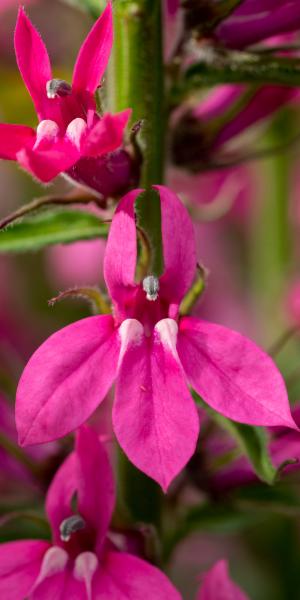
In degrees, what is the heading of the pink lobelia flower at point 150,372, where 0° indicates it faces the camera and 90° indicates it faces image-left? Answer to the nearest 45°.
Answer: approximately 0°

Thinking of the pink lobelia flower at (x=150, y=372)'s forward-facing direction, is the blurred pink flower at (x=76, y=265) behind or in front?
behind
